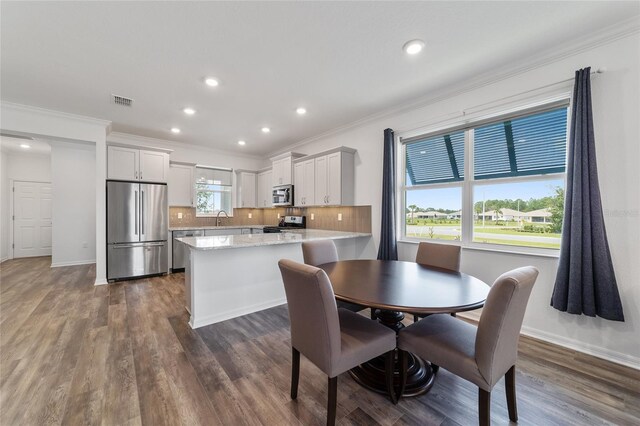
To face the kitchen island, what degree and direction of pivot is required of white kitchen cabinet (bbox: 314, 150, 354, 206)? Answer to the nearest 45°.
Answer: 0° — it already faces it

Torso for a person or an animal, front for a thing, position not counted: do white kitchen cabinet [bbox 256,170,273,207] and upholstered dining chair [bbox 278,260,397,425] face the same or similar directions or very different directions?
very different directions

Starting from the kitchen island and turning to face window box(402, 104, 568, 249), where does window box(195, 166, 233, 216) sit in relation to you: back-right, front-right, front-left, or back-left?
back-left

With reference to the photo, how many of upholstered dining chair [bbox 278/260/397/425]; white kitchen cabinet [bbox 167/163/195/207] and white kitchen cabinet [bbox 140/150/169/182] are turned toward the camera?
2

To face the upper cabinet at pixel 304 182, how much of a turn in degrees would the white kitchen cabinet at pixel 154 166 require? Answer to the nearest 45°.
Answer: approximately 45° to its left

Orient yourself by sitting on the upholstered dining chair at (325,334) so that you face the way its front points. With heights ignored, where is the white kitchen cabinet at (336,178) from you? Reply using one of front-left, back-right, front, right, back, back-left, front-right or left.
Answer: front-left

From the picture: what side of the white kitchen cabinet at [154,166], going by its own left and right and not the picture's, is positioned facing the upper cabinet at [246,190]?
left

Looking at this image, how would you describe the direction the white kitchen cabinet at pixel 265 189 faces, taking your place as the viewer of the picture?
facing the viewer and to the left of the viewer

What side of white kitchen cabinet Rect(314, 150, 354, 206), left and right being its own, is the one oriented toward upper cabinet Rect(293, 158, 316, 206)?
right

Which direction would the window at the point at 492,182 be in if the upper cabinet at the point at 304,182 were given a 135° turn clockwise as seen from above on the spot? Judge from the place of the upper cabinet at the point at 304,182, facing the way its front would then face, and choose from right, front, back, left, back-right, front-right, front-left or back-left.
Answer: back-right

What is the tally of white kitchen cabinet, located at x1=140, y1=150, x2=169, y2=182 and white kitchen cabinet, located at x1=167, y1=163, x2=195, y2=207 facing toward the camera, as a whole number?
2

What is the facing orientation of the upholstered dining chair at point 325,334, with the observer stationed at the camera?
facing away from the viewer and to the right of the viewer
